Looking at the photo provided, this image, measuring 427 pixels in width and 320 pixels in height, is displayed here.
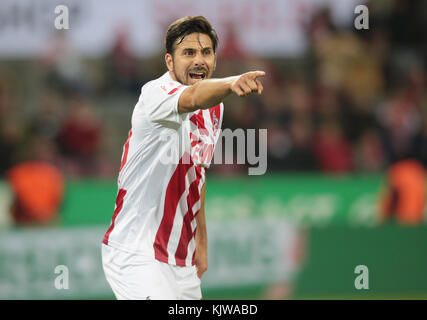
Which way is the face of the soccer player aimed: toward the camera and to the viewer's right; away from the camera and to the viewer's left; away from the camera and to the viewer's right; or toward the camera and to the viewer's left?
toward the camera and to the viewer's right

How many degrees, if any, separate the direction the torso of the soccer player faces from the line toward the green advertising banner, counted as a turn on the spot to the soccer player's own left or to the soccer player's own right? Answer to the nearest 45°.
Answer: approximately 135° to the soccer player's own left

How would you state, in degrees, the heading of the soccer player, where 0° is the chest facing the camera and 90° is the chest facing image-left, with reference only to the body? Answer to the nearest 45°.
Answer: approximately 315°

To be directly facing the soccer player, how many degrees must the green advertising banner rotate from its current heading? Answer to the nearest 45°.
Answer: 0° — it already faces them
